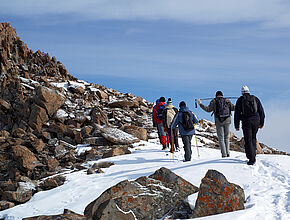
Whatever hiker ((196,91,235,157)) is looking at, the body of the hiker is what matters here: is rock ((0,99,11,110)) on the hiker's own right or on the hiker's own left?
on the hiker's own left

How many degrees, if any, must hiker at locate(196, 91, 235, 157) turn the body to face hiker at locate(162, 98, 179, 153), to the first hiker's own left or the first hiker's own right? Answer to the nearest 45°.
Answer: approximately 45° to the first hiker's own left

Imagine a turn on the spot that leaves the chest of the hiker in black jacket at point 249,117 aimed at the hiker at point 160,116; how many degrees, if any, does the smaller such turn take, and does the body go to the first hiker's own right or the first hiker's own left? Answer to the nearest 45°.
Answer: approximately 45° to the first hiker's own left

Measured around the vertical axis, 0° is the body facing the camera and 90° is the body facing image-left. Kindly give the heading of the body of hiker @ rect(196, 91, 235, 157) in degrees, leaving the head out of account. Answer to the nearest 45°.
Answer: approximately 180°

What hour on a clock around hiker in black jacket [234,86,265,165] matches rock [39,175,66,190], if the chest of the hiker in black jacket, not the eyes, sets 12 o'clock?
The rock is roughly at 9 o'clock from the hiker in black jacket.

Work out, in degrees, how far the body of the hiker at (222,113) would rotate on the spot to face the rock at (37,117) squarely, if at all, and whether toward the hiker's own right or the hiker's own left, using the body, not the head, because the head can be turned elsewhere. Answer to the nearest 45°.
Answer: approximately 45° to the hiker's own left

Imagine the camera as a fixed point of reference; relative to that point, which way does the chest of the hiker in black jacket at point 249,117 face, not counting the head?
away from the camera

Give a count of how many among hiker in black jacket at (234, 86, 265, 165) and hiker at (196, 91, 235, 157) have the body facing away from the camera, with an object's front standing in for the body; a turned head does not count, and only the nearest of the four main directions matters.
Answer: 2

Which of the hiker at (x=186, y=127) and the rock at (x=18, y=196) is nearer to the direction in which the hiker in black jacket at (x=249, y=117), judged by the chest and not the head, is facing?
the hiker

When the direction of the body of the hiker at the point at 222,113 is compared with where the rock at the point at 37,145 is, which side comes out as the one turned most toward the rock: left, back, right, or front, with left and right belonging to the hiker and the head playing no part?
left

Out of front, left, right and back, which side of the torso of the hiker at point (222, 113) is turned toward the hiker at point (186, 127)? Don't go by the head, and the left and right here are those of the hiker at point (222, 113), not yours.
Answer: left
